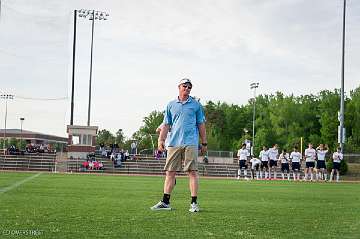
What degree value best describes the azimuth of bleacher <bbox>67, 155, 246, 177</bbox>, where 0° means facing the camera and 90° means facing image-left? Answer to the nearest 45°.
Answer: approximately 0°

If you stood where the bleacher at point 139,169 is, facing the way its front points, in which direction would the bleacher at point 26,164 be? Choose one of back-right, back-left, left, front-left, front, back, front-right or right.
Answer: right

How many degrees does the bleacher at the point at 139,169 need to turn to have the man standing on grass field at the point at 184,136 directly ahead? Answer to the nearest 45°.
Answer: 0° — it already faces them

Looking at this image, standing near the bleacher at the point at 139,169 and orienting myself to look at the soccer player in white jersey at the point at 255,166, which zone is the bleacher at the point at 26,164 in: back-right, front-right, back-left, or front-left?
back-right

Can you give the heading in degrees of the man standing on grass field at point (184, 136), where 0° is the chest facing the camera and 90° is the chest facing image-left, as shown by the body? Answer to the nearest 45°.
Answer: approximately 0°

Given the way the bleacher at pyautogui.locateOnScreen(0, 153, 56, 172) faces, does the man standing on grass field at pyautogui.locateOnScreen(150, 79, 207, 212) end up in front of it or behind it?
in front

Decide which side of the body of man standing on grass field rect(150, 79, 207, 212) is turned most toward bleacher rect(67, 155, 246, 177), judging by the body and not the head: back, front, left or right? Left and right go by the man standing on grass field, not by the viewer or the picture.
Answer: back

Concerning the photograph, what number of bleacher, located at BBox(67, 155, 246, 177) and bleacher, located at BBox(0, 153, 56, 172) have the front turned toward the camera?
2

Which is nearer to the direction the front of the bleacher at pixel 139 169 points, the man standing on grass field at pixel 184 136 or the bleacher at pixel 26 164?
the man standing on grass field

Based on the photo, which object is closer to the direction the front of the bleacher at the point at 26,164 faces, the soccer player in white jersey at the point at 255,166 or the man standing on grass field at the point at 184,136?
the man standing on grass field
